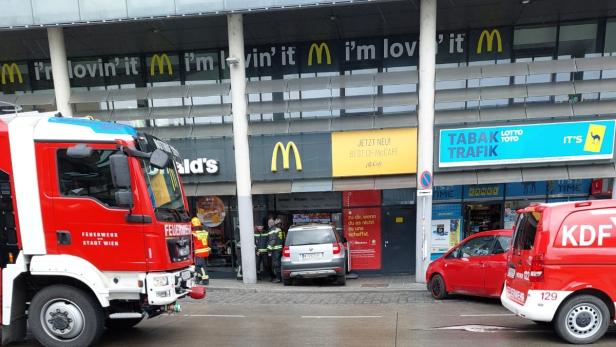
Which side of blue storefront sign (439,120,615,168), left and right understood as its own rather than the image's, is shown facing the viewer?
front

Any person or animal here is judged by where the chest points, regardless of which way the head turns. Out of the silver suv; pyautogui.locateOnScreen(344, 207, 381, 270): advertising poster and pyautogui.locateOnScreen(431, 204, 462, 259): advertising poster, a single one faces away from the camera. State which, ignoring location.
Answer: the silver suv

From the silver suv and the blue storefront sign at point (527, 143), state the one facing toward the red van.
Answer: the blue storefront sign

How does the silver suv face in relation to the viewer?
away from the camera

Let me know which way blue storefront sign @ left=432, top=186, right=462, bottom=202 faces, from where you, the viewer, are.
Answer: facing the viewer

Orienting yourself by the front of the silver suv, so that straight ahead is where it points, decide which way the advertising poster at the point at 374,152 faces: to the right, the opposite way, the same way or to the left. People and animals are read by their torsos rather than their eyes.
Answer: the opposite way

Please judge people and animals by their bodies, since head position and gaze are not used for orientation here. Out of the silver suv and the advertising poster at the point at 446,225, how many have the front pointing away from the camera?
1

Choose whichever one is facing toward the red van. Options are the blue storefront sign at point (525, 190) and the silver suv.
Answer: the blue storefront sign

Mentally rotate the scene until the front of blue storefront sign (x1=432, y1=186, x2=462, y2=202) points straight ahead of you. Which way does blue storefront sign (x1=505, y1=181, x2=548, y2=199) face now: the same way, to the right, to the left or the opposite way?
the same way

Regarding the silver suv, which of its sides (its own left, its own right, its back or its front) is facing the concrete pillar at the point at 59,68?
left

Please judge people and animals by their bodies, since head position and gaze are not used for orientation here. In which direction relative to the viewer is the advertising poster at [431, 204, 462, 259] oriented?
toward the camera

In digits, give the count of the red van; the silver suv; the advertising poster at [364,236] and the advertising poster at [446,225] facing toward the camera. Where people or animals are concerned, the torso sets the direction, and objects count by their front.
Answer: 2

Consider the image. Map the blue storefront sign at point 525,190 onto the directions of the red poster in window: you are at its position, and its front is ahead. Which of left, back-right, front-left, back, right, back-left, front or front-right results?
left

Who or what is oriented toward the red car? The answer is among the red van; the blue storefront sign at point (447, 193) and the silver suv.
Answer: the blue storefront sign

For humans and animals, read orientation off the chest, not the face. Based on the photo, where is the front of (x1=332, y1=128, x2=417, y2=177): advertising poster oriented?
toward the camera

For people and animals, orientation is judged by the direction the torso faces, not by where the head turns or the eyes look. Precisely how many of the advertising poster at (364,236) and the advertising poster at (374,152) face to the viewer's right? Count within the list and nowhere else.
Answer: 0

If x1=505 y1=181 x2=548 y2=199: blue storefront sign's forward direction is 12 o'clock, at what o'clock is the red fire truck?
The red fire truck is roughly at 1 o'clock from the blue storefront sign.
